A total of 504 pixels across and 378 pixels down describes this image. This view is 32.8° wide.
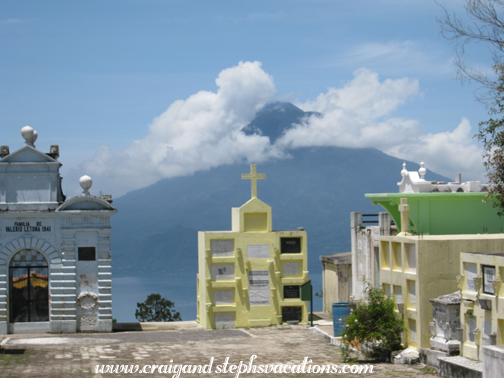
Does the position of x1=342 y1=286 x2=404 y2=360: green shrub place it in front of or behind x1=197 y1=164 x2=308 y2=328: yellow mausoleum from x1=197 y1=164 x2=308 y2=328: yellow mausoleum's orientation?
in front

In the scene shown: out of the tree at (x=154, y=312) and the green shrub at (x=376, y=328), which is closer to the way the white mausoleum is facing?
the green shrub

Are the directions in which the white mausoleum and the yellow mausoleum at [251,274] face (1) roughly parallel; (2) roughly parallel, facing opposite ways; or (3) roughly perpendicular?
roughly parallel

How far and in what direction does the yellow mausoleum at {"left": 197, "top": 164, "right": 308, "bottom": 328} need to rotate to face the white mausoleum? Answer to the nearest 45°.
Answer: approximately 90° to its right

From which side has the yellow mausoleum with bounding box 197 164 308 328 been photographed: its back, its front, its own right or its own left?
front

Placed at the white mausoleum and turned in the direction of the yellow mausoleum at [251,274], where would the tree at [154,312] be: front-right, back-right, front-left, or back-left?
front-left

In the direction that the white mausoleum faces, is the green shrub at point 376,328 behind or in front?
in front

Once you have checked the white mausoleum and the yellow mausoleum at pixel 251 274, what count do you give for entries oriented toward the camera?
2

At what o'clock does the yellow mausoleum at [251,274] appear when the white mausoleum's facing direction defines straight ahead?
The yellow mausoleum is roughly at 9 o'clock from the white mausoleum.

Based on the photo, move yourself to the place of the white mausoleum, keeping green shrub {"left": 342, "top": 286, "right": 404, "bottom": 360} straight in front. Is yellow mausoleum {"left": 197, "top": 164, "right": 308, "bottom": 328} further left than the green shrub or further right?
left

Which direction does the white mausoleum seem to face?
toward the camera

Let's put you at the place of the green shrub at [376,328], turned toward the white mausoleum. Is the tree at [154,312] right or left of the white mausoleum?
right
